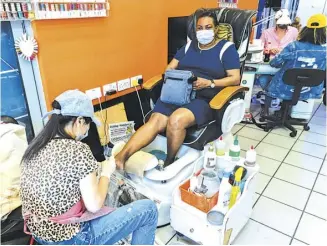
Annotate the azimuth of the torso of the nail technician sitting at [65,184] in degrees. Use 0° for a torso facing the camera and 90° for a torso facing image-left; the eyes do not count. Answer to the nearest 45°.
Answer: approximately 225°

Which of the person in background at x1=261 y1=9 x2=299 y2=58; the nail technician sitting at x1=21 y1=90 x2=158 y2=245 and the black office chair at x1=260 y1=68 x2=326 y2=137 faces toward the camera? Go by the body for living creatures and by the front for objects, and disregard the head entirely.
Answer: the person in background

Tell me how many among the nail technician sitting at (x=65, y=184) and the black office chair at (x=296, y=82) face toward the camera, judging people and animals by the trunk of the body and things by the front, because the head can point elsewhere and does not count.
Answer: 0

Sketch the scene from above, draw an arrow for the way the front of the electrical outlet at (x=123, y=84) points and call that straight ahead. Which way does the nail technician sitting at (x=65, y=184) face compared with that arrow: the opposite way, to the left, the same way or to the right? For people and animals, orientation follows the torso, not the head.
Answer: to the left

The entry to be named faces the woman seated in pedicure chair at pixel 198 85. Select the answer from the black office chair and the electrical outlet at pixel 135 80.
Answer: the electrical outlet

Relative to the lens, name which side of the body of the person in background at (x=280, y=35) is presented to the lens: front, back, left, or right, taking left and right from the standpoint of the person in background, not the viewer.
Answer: front

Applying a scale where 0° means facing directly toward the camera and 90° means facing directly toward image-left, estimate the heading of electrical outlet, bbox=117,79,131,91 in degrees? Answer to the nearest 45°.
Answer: approximately 315°

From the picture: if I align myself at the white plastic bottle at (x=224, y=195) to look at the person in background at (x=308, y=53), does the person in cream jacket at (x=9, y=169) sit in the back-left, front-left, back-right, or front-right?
back-left

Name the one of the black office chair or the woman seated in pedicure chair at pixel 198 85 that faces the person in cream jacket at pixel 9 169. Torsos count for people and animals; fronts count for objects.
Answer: the woman seated in pedicure chair

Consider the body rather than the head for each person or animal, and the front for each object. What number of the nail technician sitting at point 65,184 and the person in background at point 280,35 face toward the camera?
1

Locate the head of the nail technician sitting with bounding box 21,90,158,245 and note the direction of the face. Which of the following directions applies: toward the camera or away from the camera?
away from the camera

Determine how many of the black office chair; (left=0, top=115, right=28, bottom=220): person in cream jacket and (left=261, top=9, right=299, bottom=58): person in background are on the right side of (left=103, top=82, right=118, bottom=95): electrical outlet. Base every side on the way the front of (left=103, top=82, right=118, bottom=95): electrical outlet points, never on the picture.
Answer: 1

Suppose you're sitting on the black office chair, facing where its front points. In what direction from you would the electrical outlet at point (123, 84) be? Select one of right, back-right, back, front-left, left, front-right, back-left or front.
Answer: left

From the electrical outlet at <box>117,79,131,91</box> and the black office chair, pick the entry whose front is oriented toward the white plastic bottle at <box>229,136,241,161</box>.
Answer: the electrical outlet

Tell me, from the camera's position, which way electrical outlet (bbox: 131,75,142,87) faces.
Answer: facing the viewer and to the right of the viewer

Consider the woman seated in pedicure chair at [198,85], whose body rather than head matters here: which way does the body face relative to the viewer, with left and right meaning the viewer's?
facing the viewer and to the left of the viewer

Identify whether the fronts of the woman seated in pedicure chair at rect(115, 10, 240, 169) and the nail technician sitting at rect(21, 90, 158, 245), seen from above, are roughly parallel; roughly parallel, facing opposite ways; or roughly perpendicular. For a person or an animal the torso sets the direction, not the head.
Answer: roughly parallel, facing opposite ways

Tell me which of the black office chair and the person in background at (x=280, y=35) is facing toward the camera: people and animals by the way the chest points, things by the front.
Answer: the person in background

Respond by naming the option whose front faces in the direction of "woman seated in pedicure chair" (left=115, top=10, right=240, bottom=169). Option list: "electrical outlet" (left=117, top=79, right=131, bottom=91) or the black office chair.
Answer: the electrical outlet
